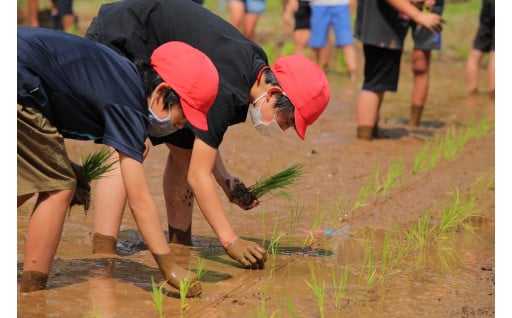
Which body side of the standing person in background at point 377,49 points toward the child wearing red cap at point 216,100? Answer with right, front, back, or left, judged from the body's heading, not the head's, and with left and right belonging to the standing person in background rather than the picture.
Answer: right

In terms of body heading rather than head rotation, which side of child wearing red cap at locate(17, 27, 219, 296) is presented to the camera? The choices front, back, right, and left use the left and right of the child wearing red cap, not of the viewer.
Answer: right

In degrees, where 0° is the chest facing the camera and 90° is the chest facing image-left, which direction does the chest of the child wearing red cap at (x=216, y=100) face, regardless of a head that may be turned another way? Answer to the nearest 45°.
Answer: approximately 270°
